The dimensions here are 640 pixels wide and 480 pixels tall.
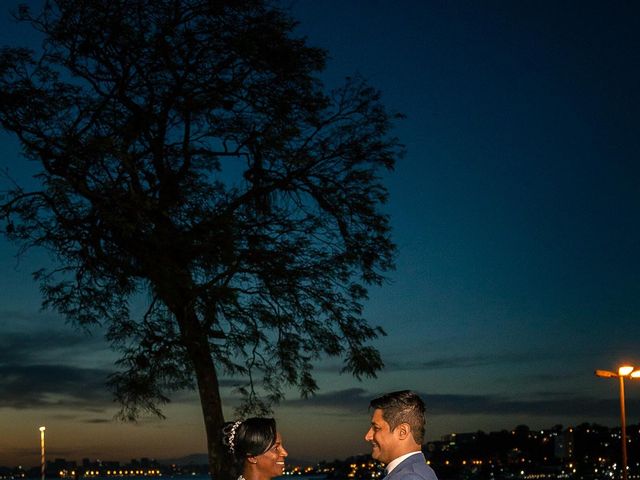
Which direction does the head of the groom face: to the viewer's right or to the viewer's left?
to the viewer's left

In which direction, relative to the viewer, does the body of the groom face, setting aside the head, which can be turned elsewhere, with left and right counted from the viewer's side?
facing to the left of the viewer
